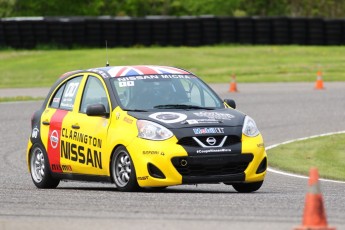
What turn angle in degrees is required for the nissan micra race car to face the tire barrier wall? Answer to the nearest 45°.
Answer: approximately 135° to its left

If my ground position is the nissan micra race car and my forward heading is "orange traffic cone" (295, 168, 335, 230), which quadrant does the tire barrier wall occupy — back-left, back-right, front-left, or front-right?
back-left

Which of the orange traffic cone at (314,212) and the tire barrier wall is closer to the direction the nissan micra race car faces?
the orange traffic cone
